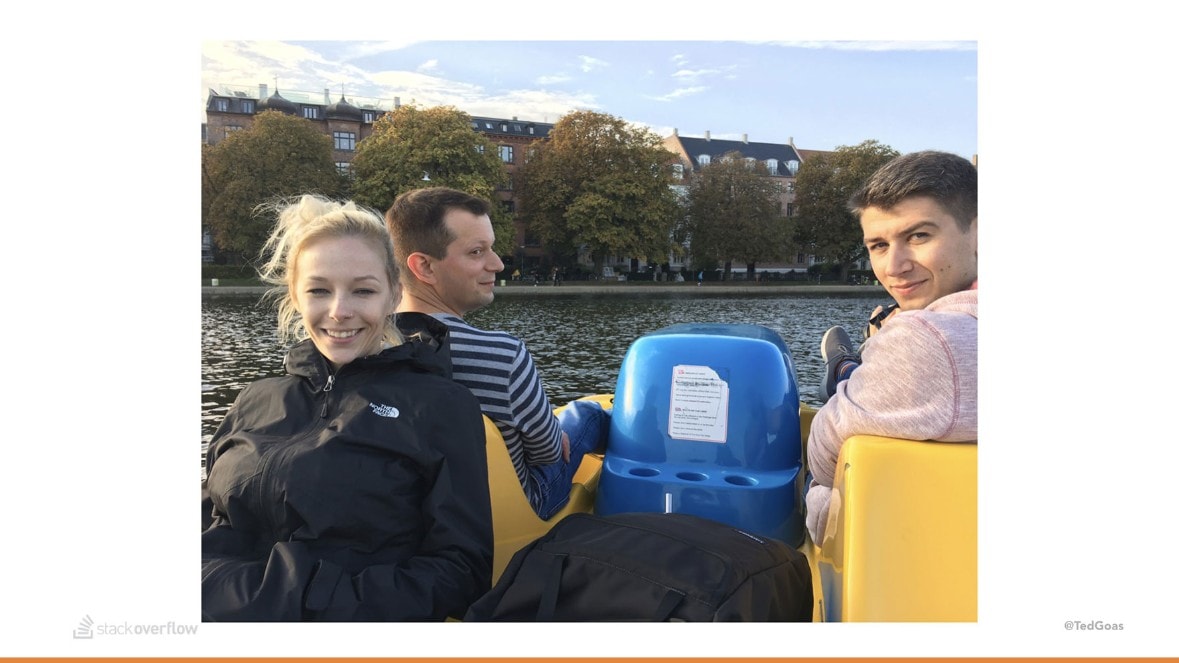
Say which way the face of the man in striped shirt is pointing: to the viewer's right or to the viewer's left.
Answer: to the viewer's right

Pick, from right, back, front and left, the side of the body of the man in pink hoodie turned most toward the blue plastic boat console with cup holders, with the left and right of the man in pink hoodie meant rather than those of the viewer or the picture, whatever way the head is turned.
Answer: front

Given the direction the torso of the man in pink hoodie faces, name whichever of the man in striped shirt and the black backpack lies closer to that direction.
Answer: the man in striped shirt

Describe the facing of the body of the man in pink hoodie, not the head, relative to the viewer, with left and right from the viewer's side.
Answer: facing away from the viewer and to the left of the viewer

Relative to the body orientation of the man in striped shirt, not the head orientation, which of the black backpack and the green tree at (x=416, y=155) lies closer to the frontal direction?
the green tree

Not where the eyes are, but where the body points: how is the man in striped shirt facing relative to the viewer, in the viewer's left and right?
facing away from the viewer and to the right of the viewer

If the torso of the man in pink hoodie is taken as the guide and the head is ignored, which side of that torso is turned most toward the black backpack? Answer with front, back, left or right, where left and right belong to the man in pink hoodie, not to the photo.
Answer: left

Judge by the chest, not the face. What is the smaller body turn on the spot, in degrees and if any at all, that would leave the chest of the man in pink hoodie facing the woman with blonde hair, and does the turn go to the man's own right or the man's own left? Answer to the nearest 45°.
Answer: approximately 90° to the man's own left

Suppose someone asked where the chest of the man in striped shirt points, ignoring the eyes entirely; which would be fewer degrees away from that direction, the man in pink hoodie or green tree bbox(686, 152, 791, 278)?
the green tree

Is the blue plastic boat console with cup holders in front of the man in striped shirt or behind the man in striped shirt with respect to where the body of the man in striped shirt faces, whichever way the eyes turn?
in front

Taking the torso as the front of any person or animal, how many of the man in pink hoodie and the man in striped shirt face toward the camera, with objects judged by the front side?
0
